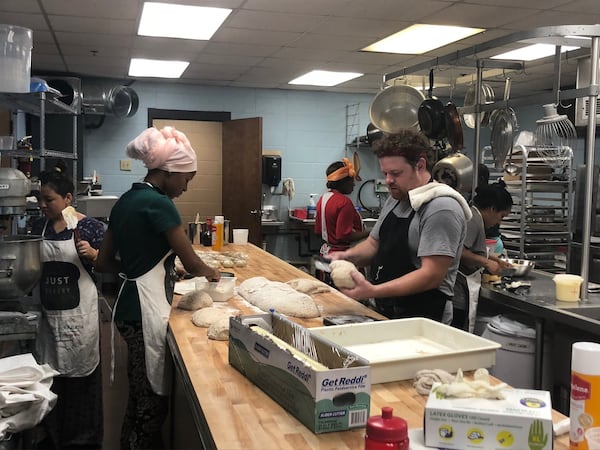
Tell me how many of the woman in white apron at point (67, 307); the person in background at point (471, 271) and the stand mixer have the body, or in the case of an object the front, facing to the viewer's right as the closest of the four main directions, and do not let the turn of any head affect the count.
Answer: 2

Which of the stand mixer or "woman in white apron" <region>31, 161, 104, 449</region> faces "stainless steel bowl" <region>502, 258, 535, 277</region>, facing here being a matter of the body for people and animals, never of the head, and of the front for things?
the stand mixer

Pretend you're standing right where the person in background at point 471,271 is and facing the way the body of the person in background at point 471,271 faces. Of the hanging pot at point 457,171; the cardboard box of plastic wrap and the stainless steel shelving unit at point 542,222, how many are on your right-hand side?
1

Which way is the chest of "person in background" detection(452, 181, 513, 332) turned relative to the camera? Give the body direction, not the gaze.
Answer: to the viewer's right

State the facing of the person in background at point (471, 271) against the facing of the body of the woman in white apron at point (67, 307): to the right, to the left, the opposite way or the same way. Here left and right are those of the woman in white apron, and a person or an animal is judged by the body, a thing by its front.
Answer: to the left

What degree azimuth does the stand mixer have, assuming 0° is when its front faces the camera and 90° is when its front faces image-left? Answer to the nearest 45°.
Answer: approximately 270°

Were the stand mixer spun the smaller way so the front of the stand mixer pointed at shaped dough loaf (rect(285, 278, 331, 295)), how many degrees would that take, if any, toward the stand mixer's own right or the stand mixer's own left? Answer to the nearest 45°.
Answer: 0° — it already faces it

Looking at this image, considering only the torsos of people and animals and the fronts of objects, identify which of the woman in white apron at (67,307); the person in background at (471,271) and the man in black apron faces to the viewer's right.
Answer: the person in background

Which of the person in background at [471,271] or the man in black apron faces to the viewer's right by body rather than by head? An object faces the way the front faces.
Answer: the person in background

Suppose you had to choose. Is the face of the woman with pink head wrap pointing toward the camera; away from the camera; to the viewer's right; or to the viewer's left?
to the viewer's right
